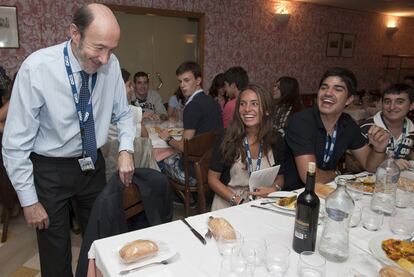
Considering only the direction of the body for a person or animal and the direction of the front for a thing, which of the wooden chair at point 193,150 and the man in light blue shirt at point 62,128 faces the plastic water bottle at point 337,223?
the man in light blue shirt

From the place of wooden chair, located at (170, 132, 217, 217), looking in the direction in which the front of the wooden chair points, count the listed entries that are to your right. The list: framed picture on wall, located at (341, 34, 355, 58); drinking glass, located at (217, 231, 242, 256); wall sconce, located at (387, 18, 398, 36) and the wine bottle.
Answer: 2

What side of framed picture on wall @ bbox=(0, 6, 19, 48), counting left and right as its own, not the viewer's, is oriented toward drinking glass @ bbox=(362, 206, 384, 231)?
front

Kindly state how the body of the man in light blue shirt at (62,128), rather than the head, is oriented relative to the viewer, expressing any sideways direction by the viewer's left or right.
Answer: facing the viewer and to the right of the viewer

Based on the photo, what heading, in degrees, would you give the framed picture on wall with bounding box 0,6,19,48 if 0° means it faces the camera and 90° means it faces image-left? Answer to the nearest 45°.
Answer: approximately 0°

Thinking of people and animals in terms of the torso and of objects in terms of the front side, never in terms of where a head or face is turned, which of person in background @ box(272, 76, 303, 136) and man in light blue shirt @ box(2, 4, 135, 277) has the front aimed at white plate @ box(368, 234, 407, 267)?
the man in light blue shirt
